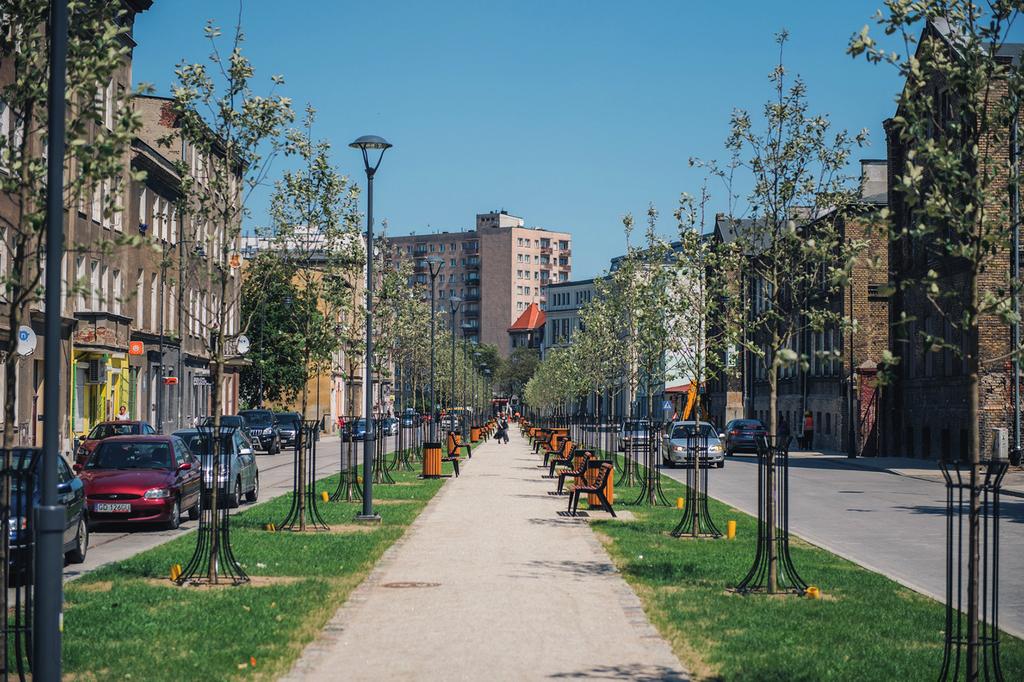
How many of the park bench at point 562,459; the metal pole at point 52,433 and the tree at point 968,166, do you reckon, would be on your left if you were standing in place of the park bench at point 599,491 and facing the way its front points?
2

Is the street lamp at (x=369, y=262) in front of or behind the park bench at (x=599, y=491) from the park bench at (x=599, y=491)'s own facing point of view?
in front

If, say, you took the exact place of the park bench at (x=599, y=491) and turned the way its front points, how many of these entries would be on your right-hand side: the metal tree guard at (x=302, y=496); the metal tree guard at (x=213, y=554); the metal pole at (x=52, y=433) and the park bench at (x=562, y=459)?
1

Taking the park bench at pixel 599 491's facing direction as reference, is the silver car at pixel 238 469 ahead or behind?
ahead

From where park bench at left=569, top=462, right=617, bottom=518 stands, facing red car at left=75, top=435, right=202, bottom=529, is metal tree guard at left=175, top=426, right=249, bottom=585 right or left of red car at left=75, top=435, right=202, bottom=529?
left

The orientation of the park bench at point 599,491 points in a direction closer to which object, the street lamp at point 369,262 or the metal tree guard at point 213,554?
the street lamp

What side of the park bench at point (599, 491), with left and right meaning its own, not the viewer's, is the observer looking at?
left

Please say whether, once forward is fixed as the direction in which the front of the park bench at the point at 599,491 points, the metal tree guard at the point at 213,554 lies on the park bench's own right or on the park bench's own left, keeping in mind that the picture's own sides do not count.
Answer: on the park bench's own left

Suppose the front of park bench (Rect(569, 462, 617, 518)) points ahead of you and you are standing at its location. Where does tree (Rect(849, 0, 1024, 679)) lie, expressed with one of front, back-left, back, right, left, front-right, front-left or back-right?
left

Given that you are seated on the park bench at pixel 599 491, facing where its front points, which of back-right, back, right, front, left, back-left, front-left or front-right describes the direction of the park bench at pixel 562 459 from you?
right

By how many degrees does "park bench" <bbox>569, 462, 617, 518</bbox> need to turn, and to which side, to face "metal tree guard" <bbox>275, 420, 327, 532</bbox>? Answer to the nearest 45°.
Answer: approximately 45° to its left

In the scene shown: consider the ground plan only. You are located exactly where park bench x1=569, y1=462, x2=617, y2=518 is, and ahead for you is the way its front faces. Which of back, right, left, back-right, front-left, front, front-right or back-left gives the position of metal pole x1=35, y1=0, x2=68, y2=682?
left
